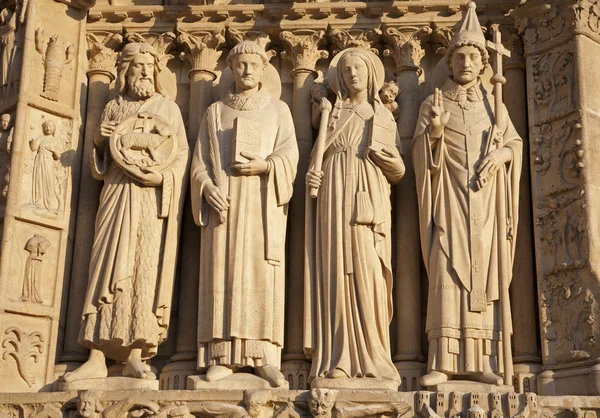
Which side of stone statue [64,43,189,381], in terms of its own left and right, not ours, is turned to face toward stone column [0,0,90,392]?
right

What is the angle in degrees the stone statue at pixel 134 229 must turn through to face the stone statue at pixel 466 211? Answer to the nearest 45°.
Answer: approximately 90° to its left

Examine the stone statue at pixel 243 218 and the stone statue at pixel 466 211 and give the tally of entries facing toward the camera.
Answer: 2

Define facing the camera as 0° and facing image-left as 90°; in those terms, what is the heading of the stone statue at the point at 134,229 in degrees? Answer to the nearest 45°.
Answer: approximately 0°

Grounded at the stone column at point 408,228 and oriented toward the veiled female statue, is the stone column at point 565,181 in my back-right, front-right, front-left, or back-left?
back-left

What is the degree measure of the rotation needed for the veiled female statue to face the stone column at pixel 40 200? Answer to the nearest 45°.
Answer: approximately 90° to its right

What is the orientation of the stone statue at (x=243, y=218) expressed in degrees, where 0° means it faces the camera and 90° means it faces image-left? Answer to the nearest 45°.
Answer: approximately 0°

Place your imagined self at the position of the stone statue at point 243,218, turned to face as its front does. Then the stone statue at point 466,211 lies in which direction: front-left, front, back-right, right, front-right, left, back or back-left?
left

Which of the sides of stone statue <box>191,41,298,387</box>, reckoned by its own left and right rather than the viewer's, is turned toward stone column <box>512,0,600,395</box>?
left

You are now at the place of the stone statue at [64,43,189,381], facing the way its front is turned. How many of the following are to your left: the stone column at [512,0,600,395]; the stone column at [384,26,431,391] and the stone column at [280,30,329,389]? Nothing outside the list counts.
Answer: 3
